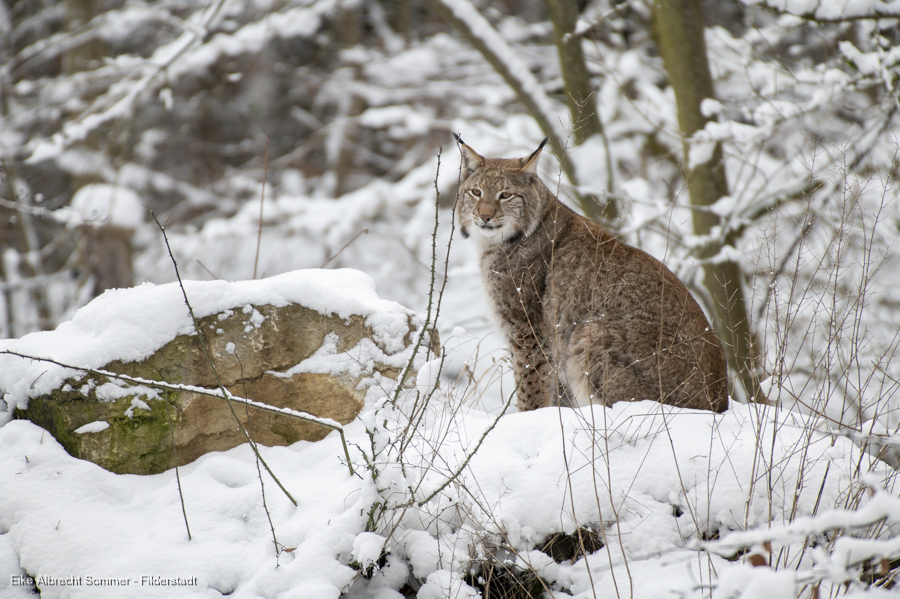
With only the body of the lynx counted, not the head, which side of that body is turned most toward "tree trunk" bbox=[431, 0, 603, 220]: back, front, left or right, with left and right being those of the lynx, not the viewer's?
right

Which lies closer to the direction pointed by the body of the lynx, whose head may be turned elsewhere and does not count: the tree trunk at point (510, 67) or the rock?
the rock

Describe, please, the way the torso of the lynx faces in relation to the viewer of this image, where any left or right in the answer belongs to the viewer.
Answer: facing to the left of the viewer

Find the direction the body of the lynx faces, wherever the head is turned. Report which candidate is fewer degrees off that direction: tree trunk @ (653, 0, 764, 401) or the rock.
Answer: the rock

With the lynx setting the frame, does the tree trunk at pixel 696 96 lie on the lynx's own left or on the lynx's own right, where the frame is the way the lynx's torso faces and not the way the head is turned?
on the lynx's own right
